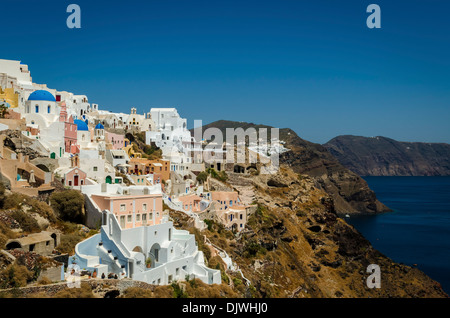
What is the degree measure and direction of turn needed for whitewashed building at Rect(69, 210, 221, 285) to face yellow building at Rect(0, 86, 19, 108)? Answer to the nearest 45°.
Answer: approximately 180°

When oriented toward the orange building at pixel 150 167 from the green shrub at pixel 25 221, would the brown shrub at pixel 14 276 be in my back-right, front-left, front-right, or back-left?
back-right

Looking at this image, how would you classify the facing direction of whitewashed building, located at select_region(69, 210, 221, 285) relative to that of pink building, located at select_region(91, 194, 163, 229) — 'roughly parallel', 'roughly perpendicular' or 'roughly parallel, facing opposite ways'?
roughly parallel

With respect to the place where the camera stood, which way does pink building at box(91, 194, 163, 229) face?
facing the viewer and to the right of the viewer

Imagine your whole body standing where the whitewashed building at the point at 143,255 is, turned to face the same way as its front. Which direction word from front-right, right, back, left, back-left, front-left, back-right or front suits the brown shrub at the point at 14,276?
right

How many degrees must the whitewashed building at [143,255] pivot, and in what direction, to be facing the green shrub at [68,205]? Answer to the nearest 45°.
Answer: approximately 180°

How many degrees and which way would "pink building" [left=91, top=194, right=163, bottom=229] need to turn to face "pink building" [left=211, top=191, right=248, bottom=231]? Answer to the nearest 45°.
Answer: approximately 90° to its left

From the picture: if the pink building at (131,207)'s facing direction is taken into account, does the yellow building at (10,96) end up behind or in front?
behind

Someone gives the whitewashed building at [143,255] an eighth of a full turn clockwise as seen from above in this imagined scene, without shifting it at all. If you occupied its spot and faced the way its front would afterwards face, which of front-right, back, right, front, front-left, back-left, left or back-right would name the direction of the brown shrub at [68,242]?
right

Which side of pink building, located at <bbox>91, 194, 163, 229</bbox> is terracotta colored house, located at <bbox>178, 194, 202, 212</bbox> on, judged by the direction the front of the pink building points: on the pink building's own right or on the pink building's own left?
on the pink building's own left

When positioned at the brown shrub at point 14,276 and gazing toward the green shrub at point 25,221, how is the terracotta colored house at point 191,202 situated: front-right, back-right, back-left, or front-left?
front-right

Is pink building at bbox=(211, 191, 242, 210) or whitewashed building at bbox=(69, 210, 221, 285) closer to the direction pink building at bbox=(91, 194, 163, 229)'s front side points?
the whitewashed building

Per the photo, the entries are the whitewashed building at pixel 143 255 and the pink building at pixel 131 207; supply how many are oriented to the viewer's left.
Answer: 0
